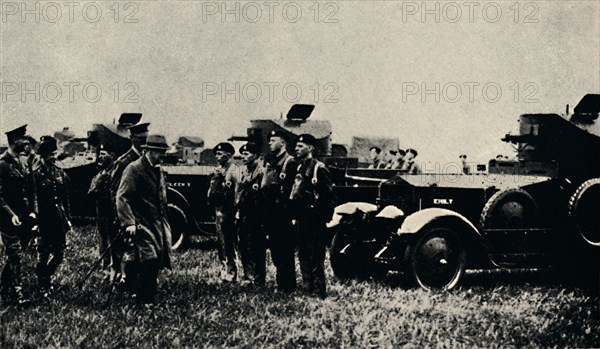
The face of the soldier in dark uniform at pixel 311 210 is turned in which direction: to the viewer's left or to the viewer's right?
to the viewer's left

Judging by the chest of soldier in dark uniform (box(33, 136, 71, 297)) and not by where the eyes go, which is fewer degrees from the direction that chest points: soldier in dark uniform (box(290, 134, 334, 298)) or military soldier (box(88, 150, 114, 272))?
the soldier in dark uniform

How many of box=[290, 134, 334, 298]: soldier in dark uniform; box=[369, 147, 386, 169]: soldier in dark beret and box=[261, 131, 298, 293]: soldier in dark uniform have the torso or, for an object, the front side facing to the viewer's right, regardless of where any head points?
0

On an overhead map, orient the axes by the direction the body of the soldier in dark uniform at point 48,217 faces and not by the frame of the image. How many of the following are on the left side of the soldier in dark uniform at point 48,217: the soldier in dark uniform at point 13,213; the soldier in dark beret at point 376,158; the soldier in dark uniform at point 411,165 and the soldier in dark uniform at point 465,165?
3

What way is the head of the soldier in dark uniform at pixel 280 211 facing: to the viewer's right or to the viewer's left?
to the viewer's left

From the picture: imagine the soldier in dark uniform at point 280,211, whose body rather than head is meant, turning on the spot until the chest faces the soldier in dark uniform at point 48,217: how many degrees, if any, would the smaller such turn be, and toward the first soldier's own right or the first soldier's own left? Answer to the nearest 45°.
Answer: approximately 45° to the first soldier's own right

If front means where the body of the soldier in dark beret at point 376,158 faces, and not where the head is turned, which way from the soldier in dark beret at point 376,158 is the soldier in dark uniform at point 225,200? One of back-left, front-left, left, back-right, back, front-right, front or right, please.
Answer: front-left

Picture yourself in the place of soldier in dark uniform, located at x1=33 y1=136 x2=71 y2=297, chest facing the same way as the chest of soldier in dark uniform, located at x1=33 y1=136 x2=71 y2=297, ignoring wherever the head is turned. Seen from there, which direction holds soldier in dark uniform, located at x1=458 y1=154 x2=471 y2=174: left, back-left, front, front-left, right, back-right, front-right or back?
left

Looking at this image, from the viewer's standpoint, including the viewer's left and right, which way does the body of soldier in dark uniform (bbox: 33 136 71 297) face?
facing the viewer and to the right of the viewer

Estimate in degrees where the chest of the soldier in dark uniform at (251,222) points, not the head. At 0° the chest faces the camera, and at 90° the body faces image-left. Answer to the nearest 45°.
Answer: approximately 45°

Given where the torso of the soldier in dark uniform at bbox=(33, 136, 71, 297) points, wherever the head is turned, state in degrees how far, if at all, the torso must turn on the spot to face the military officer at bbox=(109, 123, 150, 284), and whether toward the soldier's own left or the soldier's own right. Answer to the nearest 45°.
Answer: approximately 45° to the soldier's own left

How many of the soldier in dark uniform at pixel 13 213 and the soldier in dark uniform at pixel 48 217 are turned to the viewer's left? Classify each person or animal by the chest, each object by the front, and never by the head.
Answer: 0

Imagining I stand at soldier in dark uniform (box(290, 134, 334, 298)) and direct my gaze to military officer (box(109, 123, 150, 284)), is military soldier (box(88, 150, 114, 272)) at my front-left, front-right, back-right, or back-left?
front-right

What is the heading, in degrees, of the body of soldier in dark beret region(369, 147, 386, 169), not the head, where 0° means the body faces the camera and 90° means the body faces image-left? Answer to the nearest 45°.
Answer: approximately 45°
